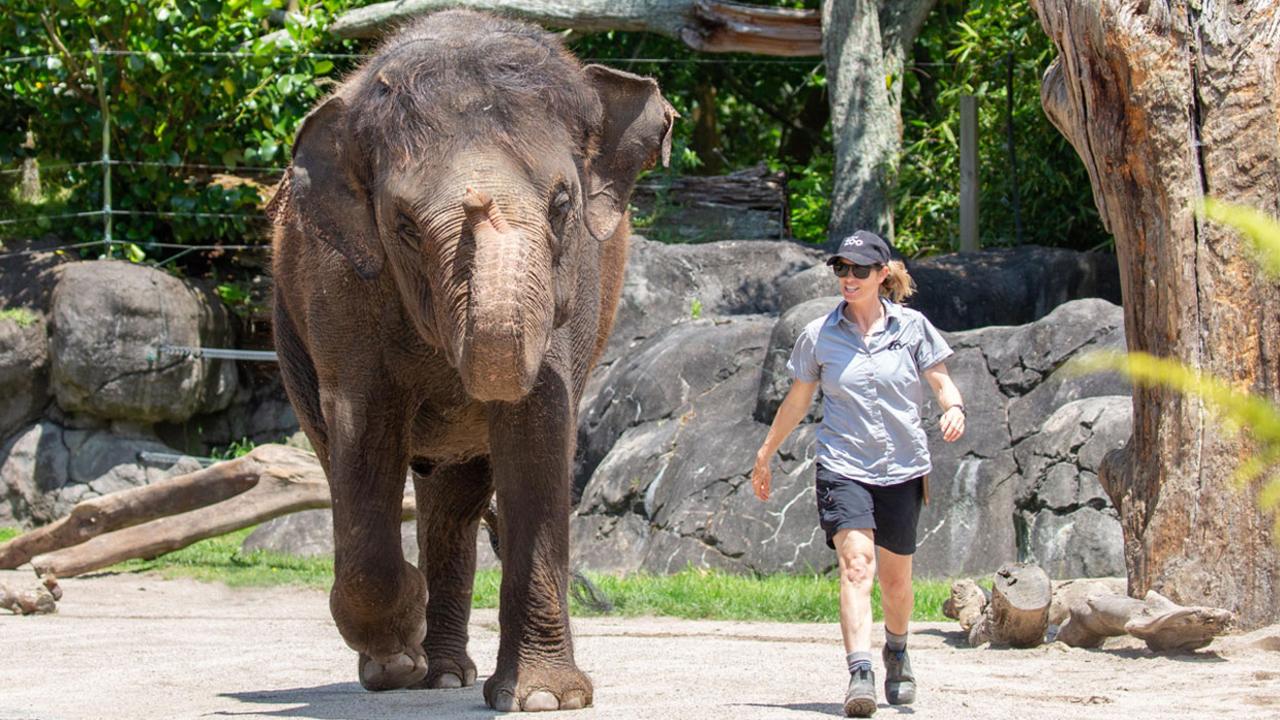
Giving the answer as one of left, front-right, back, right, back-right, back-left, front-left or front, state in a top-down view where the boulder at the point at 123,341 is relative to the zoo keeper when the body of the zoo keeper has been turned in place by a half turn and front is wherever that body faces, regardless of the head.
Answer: front-left

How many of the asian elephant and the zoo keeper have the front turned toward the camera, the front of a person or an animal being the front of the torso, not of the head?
2

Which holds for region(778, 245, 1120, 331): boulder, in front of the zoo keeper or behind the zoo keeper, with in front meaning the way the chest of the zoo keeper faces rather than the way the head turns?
behind

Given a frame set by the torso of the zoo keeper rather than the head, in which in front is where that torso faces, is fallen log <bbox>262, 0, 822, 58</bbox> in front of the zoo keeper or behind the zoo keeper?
behind

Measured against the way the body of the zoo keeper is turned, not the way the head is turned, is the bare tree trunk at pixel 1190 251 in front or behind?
behind

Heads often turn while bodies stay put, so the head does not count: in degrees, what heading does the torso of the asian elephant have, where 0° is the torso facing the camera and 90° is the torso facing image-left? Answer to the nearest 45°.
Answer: approximately 0°

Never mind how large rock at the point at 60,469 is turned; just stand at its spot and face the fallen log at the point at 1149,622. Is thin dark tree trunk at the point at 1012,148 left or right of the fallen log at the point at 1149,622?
left

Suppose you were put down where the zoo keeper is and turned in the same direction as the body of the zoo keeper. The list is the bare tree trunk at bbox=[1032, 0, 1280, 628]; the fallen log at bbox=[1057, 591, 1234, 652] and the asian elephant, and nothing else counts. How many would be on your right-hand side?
1
